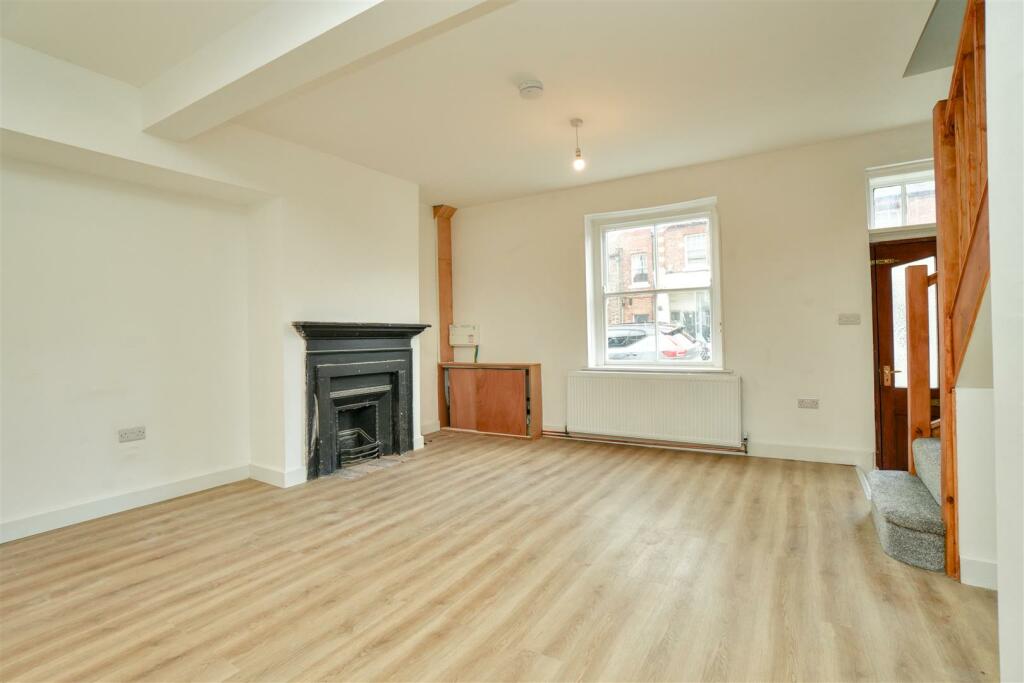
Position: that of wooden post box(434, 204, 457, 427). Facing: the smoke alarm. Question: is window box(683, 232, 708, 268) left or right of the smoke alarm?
left

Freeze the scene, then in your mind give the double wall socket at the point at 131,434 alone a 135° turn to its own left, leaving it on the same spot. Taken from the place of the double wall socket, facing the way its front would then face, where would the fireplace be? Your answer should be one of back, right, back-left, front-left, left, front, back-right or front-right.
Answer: right

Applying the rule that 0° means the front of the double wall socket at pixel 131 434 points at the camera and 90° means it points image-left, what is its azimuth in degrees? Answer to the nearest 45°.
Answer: approximately 315°

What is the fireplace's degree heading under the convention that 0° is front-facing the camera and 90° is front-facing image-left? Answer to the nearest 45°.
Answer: approximately 315°

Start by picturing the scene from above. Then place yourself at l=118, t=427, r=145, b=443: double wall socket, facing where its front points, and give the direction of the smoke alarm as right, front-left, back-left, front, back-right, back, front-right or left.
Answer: front

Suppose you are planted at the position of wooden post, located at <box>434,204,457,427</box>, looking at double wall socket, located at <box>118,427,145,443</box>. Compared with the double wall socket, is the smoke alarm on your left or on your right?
left

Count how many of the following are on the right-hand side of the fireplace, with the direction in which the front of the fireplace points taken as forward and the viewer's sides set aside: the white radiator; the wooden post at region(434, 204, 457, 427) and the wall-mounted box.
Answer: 0

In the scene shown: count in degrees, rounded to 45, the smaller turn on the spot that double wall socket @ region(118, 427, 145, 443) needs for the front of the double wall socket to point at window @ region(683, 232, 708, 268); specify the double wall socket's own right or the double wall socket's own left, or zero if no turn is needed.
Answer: approximately 45° to the double wall socket's own left

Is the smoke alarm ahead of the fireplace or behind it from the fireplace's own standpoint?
ahead

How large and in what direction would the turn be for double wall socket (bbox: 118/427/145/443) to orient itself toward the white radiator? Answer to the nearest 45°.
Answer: approximately 45° to its left

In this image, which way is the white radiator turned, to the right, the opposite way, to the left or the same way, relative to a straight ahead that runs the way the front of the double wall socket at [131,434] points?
to the right

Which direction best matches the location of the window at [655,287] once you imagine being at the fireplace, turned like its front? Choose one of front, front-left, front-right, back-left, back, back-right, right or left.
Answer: front-left

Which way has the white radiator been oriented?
toward the camera

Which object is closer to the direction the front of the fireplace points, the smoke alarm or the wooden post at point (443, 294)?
the smoke alarm

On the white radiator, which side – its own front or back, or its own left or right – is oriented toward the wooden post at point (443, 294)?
right
